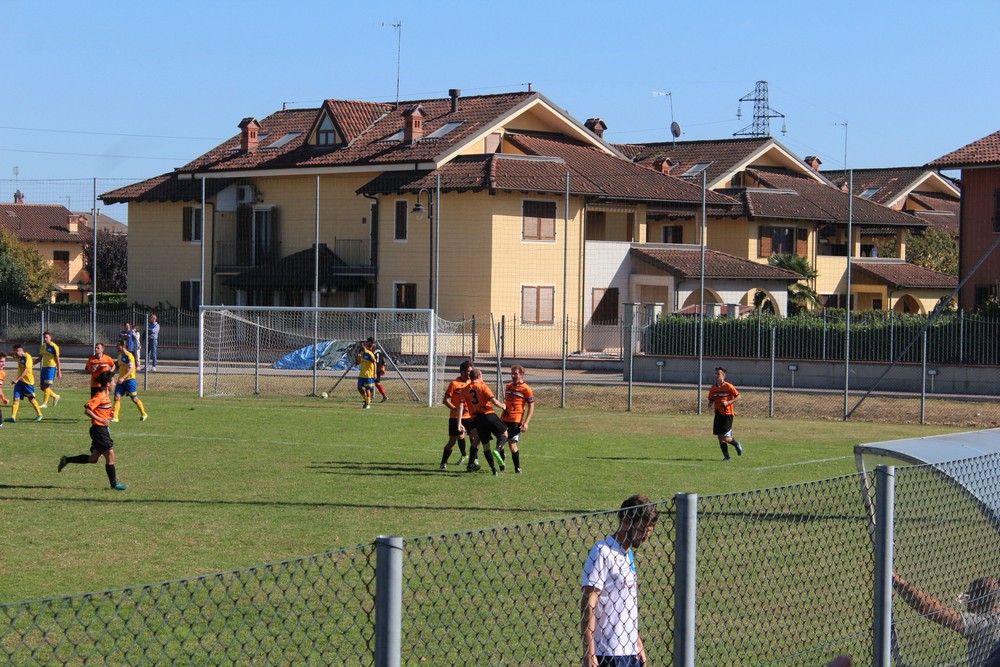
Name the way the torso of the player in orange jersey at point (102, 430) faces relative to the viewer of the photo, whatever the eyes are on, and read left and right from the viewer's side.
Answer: facing to the right of the viewer

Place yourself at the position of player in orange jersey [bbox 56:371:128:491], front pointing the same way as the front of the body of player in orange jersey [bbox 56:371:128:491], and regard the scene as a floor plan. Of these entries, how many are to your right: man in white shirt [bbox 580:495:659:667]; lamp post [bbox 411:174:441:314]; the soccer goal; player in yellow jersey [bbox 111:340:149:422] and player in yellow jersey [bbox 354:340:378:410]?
1

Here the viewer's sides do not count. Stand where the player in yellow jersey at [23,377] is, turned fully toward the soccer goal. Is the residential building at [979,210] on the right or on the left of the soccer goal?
right

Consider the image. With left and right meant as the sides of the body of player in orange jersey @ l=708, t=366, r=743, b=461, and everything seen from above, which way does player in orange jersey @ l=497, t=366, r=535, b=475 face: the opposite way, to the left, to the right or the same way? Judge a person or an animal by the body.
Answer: the same way

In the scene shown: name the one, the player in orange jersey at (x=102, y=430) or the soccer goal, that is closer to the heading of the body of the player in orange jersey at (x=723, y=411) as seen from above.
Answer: the player in orange jersey

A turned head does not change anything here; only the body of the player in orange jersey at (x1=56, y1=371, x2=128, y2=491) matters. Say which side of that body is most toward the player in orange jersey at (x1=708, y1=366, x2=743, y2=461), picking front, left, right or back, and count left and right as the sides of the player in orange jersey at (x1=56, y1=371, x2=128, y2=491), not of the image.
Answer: front

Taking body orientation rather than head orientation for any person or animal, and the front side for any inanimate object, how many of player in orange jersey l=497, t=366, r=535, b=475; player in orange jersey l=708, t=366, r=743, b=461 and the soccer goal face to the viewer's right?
0

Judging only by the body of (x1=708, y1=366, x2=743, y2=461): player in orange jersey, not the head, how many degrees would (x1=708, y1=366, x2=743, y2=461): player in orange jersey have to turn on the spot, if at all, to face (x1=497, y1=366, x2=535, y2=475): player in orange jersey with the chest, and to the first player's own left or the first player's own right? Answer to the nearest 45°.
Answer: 0° — they already face them

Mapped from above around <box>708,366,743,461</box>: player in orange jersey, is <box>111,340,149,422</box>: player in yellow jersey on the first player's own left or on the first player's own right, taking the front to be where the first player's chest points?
on the first player's own right

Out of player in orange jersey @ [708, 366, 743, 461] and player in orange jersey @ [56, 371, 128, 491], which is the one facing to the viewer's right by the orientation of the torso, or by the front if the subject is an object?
player in orange jersey @ [56, 371, 128, 491]

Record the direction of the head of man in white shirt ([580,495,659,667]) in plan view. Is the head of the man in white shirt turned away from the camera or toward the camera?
toward the camera

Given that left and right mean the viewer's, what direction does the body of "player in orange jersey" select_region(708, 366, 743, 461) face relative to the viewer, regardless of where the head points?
facing the viewer and to the left of the viewer

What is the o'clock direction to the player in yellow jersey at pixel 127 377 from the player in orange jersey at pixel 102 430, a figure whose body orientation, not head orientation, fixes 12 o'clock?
The player in yellow jersey is roughly at 9 o'clock from the player in orange jersey.

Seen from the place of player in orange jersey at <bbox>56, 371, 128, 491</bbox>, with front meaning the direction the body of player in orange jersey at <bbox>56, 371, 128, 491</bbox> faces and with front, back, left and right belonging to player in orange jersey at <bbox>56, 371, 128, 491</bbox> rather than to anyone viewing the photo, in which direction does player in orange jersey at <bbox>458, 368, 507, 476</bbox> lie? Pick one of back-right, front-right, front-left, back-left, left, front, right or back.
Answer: front
